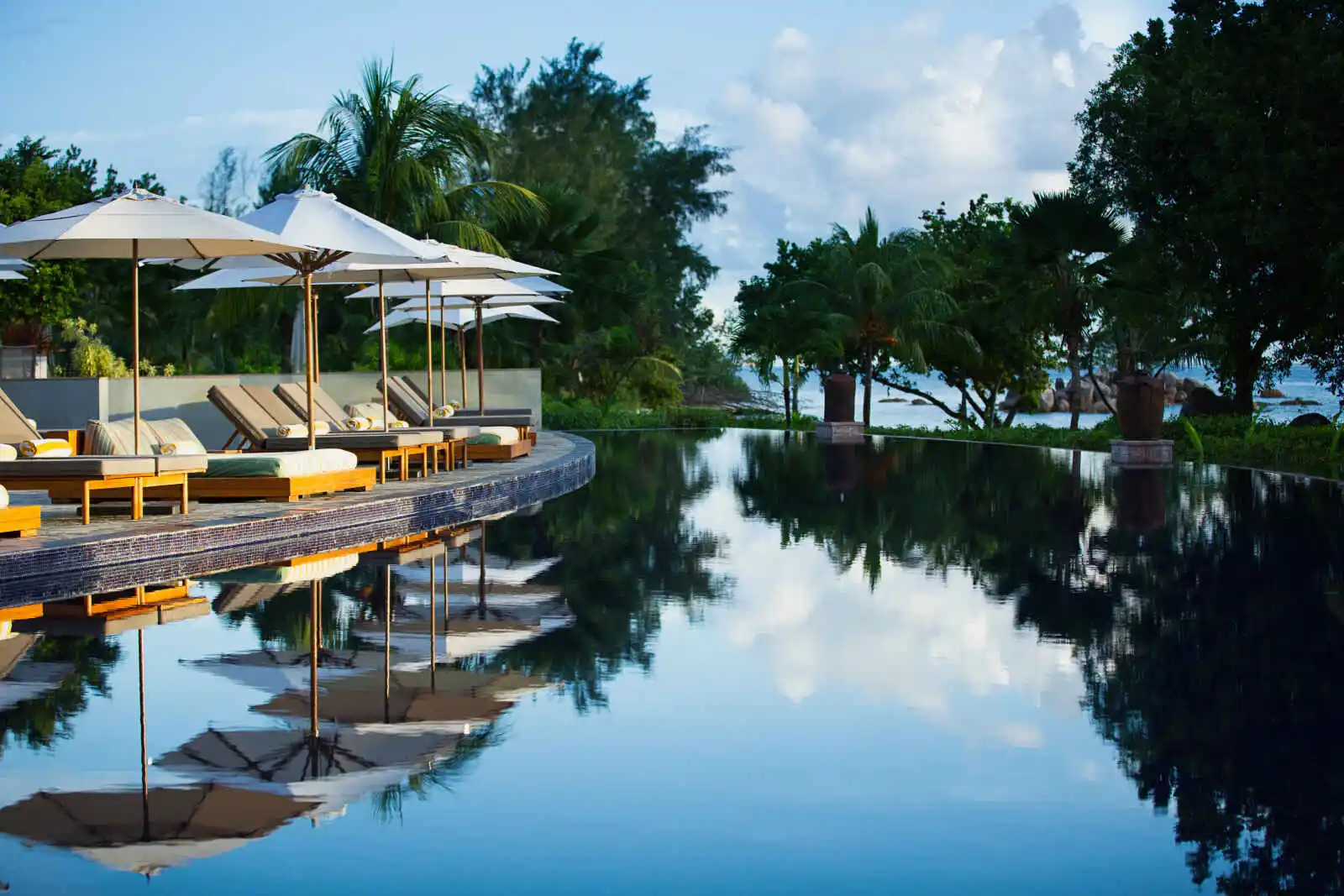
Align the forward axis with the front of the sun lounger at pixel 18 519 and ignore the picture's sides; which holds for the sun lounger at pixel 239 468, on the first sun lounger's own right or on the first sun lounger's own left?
on the first sun lounger's own left

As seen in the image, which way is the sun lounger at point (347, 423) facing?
to the viewer's right

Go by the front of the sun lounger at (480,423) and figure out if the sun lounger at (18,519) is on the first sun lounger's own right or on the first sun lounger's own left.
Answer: on the first sun lounger's own right

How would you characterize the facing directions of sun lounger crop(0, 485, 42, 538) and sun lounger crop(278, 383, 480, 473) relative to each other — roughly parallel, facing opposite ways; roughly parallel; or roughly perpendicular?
roughly parallel

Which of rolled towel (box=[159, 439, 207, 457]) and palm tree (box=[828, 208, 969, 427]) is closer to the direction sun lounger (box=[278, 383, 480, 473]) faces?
the palm tree

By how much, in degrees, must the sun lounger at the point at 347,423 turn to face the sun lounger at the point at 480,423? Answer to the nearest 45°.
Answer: approximately 45° to its left

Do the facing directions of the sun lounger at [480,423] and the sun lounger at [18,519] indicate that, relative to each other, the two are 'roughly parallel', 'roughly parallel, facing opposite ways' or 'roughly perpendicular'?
roughly parallel

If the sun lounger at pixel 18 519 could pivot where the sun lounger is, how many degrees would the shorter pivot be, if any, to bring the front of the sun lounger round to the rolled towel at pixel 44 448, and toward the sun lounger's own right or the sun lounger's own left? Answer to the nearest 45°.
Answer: approximately 90° to the sun lounger's own left

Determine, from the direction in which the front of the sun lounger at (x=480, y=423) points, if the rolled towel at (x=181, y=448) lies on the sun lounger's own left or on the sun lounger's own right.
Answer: on the sun lounger's own right

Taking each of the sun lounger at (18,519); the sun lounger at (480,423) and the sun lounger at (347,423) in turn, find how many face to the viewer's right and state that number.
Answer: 3

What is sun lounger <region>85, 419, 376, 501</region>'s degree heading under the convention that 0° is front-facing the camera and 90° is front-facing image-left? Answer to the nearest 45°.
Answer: approximately 315°

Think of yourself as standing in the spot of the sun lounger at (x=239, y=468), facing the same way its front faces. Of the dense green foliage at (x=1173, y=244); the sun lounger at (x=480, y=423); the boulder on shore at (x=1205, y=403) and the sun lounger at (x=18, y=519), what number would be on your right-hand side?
1

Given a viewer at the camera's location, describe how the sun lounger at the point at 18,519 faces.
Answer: facing to the right of the viewer

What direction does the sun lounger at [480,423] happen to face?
to the viewer's right

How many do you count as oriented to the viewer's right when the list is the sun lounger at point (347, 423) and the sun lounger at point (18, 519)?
2
